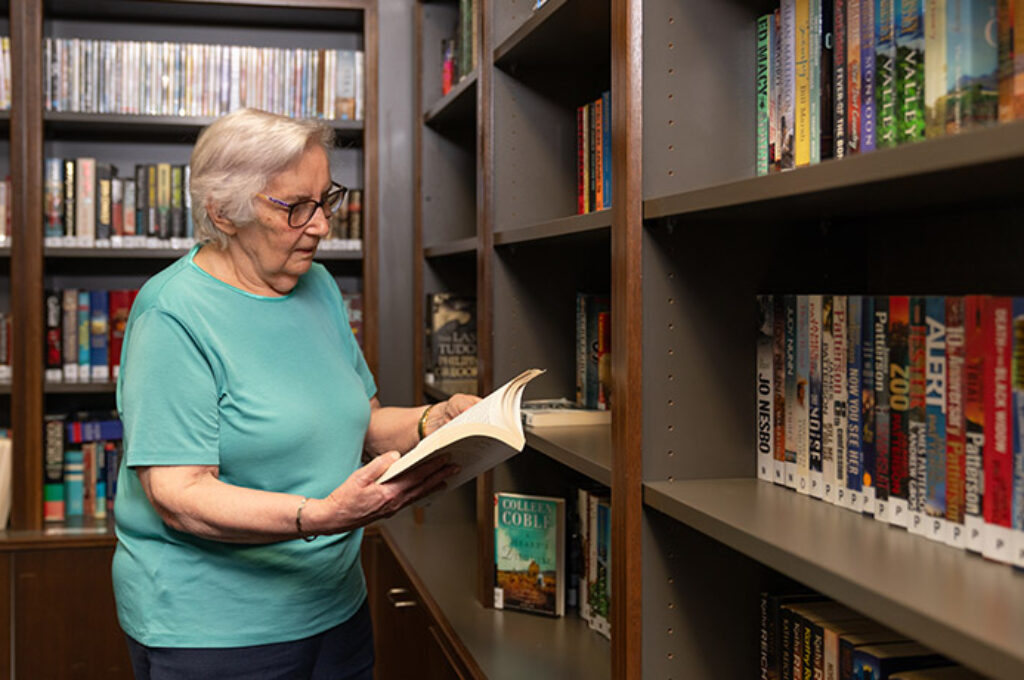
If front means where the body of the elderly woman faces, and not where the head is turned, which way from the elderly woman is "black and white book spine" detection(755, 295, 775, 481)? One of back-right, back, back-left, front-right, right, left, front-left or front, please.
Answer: front

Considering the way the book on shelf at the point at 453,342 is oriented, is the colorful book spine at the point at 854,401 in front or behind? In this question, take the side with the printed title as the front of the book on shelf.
in front

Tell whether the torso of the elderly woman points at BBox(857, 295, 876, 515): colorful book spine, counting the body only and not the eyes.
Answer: yes

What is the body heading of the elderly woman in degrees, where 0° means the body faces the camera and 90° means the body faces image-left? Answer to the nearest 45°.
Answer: approximately 315°

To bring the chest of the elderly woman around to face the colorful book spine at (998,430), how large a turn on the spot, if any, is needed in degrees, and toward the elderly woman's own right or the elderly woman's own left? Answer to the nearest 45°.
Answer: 0° — they already face it

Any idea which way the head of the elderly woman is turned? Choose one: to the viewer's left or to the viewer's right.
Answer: to the viewer's right

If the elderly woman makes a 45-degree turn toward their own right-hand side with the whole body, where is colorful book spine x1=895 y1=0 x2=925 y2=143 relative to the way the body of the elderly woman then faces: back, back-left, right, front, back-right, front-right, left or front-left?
front-left

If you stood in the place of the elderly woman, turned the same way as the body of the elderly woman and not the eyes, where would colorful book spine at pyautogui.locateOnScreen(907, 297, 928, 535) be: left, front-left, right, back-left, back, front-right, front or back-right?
front

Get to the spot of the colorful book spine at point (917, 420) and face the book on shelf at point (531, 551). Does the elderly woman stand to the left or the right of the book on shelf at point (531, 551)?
left

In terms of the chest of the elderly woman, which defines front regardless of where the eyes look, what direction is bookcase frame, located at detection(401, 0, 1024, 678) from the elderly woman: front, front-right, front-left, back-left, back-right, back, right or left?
front

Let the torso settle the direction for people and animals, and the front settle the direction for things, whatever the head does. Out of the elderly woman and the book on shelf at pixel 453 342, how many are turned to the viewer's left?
0

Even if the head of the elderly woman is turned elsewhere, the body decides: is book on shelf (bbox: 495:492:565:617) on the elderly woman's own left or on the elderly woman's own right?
on the elderly woman's own left

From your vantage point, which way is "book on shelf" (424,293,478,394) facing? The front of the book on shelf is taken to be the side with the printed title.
toward the camera

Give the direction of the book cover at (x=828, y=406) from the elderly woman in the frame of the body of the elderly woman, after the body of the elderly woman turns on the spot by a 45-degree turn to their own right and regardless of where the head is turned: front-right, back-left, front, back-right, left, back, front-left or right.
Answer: front-left

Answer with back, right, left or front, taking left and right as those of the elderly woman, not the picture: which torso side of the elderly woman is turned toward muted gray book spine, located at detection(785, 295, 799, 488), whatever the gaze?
front

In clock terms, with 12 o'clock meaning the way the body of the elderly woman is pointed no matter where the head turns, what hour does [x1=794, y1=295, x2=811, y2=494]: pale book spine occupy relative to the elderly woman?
The pale book spine is roughly at 12 o'clock from the elderly woman.

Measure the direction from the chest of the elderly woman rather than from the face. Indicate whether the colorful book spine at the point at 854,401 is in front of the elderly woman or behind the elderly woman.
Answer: in front

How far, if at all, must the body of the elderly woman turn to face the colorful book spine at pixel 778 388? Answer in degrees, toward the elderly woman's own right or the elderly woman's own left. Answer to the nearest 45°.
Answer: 0° — they already face it
